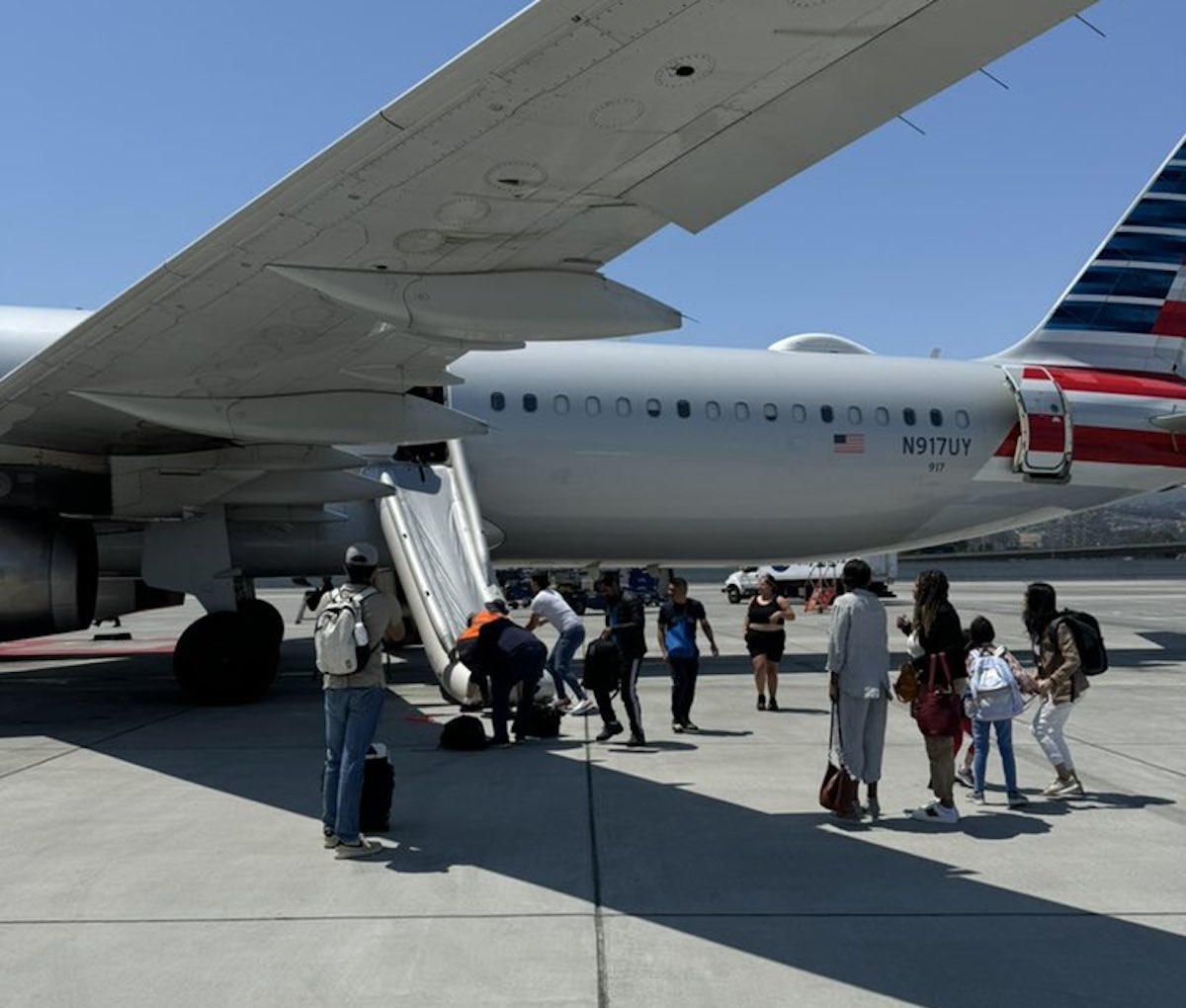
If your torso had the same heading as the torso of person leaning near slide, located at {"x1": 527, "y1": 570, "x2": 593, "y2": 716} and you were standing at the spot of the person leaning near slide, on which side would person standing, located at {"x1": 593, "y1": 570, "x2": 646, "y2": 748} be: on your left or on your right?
on your left

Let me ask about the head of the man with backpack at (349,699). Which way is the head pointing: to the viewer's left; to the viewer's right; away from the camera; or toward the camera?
away from the camera

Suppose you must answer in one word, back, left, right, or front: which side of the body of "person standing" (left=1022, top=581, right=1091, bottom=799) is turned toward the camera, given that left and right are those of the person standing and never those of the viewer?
left

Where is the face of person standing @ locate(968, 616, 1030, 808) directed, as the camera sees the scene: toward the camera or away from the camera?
away from the camera

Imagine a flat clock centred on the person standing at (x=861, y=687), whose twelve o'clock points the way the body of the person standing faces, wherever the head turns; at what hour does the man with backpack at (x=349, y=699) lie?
The man with backpack is roughly at 8 o'clock from the person standing.

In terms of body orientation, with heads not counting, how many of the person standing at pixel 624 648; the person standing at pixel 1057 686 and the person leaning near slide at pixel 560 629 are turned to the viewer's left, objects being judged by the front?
3

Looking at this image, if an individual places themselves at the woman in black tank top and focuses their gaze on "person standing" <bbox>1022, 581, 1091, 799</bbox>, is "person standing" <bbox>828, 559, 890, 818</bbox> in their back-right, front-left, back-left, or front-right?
front-right

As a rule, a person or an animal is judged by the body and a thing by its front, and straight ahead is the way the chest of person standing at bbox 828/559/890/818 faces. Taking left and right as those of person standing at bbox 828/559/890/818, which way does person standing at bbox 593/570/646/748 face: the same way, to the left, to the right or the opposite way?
to the left

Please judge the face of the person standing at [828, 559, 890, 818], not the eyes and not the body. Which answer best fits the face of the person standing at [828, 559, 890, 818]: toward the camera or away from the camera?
away from the camera

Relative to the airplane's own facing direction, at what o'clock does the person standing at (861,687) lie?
The person standing is roughly at 8 o'clock from the airplane.

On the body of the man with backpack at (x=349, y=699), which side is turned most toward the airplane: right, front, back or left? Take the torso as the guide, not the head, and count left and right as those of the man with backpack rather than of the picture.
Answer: front

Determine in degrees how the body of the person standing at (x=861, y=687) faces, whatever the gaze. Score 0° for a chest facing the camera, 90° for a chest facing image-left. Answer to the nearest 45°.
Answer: approximately 180°

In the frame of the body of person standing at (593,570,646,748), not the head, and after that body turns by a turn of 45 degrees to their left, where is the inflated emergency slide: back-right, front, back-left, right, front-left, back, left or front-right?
right

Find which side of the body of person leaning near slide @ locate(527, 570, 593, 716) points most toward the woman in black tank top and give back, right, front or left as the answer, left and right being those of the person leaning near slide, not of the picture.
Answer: back

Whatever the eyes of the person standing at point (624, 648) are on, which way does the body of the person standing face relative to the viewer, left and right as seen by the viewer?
facing to the left of the viewer

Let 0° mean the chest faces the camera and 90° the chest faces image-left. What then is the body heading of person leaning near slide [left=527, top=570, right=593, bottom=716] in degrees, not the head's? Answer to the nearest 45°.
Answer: approximately 90°
